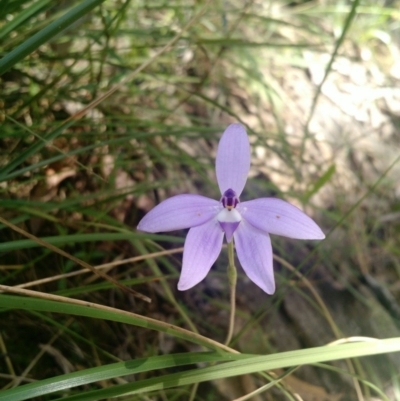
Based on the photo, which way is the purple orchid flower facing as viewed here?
toward the camera
